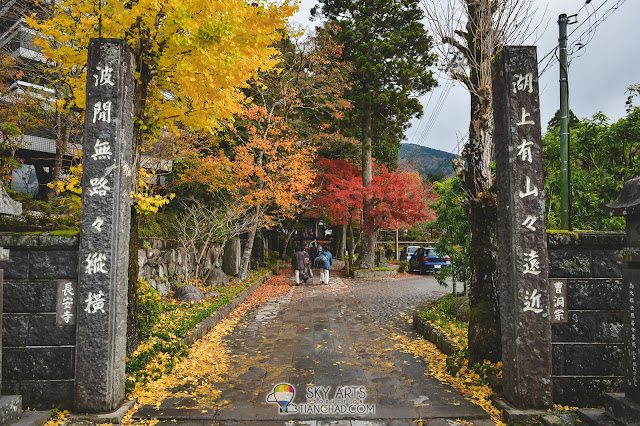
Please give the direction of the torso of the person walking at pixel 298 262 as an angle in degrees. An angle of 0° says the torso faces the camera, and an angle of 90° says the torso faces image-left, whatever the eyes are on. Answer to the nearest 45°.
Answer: approximately 180°

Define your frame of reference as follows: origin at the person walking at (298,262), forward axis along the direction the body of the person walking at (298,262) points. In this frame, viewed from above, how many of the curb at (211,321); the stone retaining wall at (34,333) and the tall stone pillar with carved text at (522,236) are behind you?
3

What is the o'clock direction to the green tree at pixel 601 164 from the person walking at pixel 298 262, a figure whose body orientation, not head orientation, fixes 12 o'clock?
The green tree is roughly at 5 o'clock from the person walking.

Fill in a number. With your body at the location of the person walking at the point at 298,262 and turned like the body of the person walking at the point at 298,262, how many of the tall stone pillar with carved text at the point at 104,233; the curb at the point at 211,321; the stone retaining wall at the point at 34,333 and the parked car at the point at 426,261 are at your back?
3

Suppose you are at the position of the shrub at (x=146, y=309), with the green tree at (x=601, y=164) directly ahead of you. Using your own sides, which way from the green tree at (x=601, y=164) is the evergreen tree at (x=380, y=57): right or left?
left

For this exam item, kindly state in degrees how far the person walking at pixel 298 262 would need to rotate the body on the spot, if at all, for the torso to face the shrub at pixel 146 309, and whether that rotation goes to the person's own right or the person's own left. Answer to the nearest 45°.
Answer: approximately 180°

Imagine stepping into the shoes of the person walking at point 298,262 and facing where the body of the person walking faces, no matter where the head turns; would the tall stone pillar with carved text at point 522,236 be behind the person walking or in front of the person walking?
behind

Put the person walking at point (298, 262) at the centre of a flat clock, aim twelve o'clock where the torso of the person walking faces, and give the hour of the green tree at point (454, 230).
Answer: The green tree is roughly at 5 o'clock from the person walking.

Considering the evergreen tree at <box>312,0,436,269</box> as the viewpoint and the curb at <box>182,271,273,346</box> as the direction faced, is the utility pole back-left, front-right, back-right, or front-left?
front-left

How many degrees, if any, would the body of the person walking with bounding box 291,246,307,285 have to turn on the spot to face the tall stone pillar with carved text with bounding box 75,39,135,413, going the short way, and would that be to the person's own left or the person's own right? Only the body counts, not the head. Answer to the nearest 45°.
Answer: approximately 180°

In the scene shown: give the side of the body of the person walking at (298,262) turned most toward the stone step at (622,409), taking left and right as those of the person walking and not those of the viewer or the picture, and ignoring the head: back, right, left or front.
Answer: back

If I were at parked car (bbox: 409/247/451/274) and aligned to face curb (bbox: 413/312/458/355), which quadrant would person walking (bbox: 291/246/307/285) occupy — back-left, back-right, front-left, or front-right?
front-right
